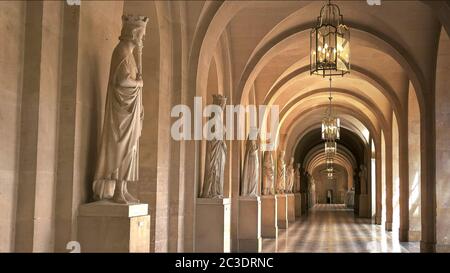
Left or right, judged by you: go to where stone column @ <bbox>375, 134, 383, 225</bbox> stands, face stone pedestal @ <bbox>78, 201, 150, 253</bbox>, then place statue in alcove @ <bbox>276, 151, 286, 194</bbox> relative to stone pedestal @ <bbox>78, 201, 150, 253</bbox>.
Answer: right

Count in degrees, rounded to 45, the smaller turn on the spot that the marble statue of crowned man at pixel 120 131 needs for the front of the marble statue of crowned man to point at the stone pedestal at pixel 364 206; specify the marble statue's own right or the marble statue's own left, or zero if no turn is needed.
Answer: approximately 45° to the marble statue's own left

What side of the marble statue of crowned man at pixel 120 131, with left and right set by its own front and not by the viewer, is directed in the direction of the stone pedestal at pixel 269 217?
left

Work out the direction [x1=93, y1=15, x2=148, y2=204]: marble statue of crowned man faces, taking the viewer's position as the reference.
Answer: facing to the right of the viewer

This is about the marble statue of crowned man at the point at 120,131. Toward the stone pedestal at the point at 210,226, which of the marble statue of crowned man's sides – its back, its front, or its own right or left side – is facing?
left

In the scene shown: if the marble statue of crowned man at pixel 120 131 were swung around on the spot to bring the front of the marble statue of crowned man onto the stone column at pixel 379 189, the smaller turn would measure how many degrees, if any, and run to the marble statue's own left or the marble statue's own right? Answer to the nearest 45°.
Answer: approximately 45° to the marble statue's own left

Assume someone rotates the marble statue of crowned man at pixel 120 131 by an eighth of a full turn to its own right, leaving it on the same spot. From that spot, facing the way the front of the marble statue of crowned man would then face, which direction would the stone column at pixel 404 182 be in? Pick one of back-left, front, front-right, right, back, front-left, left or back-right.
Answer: left

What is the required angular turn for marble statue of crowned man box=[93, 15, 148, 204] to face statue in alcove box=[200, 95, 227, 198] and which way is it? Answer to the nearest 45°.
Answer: approximately 90° to its left

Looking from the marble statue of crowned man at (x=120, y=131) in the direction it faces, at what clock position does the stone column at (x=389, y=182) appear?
The stone column is roughly at 10 o'clock from the marble statue of crowned man.
